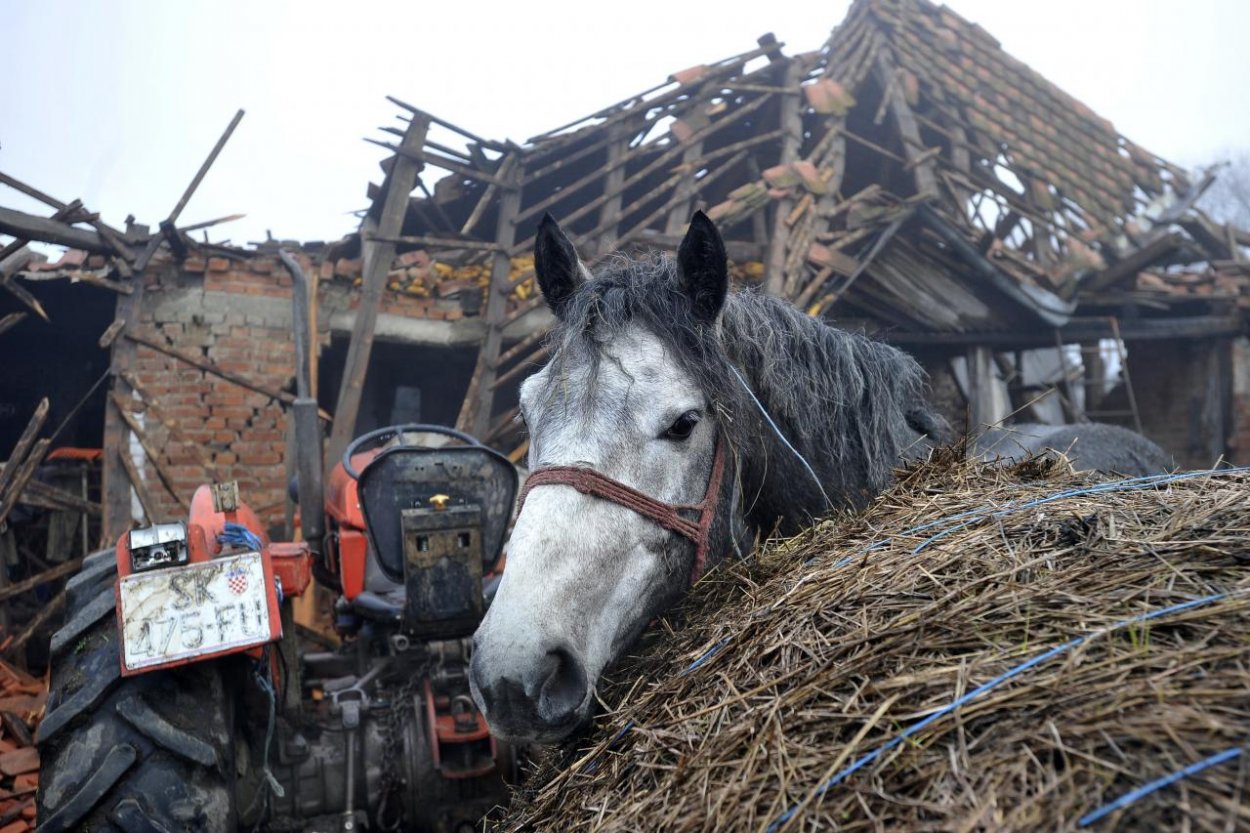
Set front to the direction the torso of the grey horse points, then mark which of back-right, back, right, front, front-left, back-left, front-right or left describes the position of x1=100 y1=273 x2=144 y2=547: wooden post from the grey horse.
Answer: right

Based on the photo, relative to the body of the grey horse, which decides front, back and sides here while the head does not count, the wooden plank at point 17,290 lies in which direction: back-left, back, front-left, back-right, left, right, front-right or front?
right

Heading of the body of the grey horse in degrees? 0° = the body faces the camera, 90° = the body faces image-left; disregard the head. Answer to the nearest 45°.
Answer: approximately 45°

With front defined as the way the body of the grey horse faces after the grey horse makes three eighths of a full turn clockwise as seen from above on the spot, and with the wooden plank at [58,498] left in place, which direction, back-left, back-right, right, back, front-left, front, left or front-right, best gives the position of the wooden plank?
front-left

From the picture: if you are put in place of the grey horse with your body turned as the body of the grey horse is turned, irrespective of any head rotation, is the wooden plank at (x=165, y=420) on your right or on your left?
on your right

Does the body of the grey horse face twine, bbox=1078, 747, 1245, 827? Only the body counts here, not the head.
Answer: no

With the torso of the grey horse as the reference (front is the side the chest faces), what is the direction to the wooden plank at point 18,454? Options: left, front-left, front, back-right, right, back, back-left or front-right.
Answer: right

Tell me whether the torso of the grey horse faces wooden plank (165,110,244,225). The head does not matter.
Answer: no

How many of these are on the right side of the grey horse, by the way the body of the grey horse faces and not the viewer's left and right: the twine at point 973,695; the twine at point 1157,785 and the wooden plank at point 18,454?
1

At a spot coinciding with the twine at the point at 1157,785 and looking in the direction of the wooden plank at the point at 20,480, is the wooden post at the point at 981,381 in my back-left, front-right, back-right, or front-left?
front-right

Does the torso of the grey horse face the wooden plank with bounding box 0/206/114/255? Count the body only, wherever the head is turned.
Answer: no

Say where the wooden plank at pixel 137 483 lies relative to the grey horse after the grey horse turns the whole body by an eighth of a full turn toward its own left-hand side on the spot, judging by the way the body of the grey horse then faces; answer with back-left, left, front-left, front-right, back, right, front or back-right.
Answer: back-right
